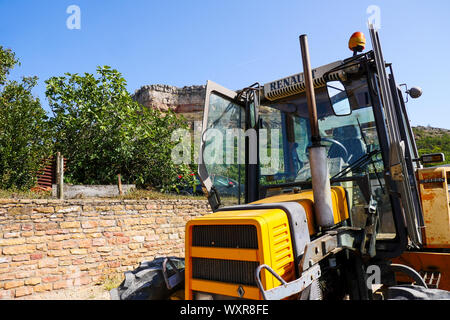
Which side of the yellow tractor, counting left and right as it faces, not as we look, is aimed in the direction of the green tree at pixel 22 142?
right

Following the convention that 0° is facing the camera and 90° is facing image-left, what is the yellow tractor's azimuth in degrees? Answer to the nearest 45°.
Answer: approximately 45°

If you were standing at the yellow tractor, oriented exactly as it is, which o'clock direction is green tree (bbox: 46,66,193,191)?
The green tree is roughly at 3 o'clock from the yellow tractor.
